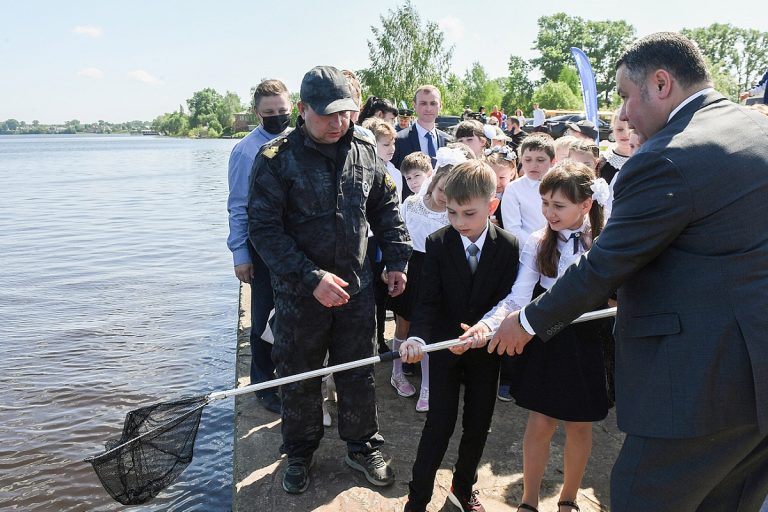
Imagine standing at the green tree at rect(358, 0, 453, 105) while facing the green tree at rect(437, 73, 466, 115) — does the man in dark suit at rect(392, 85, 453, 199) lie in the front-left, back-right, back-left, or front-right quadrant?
back-right

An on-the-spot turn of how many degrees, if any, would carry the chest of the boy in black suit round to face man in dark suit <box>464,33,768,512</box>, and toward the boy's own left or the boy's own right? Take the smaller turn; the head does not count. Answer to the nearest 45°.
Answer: approximately 45° to the boy's own left

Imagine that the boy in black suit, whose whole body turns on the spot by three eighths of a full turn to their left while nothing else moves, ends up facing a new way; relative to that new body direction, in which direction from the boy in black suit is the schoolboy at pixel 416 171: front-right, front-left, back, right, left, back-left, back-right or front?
front-left

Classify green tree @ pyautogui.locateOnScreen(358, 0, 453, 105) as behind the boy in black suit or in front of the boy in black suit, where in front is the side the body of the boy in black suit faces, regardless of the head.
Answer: behind

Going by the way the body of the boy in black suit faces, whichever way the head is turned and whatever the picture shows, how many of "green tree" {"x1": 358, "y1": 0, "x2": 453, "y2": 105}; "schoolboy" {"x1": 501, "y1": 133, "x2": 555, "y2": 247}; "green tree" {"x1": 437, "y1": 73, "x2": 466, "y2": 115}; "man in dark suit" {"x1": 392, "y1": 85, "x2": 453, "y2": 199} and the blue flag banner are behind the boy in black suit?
5

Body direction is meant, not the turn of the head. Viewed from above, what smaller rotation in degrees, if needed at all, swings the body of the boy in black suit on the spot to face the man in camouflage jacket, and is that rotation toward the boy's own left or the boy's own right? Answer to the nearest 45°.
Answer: approximately 90° to the boy's own right

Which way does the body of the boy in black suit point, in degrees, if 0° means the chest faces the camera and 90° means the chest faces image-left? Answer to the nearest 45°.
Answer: approximately 0°

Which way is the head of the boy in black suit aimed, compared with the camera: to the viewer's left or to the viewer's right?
to the viewer's left

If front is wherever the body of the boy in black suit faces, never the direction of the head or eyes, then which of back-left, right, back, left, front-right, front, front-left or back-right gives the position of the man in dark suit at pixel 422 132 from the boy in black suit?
back

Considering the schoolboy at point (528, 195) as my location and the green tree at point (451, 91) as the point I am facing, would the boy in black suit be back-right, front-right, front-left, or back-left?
back-left

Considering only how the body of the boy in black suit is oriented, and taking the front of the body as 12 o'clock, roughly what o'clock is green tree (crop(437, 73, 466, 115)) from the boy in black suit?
The green tree is roughly at 6 o'clock from the boy in black suit.

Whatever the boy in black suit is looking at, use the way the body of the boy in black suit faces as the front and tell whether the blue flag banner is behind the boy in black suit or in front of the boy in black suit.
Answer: behind

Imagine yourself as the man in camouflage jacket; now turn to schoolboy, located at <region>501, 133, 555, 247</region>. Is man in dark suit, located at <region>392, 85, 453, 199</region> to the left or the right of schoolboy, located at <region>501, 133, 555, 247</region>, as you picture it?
left

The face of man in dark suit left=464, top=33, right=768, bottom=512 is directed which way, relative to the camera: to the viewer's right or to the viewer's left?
to the viewer's left
